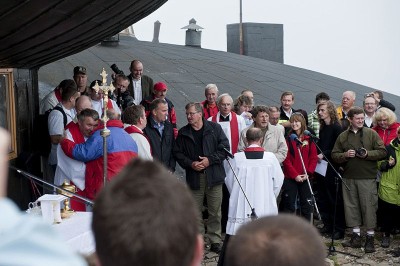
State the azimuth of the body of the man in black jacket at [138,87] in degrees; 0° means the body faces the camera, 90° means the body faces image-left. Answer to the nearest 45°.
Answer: approximately 0°

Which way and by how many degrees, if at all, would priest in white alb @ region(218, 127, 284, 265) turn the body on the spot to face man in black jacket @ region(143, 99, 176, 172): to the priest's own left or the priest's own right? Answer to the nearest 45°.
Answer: approximately 90° to the priest's own left

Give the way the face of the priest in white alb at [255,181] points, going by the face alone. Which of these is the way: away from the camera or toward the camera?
away from the camera

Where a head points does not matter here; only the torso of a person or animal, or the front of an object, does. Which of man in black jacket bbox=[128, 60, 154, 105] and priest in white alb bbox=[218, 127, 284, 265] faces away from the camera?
the priest in white alb

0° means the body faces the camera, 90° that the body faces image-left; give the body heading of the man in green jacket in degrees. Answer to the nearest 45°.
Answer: approximately 0°

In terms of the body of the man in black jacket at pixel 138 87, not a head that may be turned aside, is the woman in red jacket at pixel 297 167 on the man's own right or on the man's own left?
on the man's own left

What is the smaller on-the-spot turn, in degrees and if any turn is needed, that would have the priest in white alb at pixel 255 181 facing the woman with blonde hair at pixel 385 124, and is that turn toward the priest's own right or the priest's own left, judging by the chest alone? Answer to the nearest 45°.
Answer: approximately 45° to the priest's own right

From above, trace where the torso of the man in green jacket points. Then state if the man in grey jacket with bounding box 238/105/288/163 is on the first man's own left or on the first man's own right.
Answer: on the first man's own right

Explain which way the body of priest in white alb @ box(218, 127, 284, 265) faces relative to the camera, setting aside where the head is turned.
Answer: away from the camera

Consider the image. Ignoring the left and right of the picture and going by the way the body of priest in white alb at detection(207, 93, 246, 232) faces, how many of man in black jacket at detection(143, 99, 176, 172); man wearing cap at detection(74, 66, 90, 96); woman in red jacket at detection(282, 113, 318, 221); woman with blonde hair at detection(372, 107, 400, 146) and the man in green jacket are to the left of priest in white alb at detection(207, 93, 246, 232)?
3
